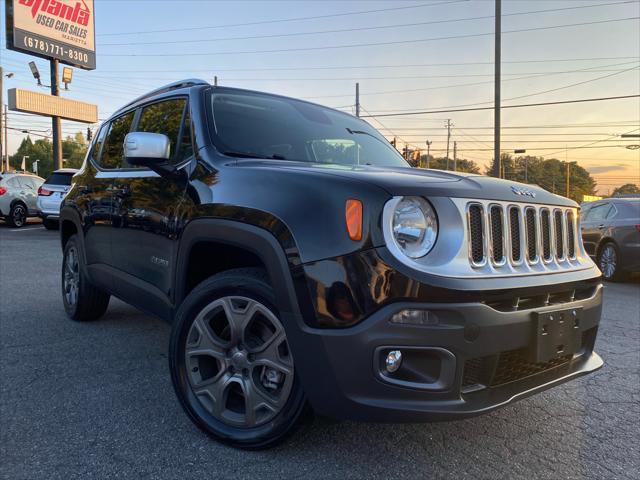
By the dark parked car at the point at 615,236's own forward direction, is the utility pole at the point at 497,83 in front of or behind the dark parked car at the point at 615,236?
in front

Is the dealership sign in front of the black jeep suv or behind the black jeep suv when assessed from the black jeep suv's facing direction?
behind

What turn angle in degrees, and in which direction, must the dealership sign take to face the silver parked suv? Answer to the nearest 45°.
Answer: approximately 45° to its right

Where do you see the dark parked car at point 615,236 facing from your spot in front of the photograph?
facing away from the viewer and to the left of the viewer

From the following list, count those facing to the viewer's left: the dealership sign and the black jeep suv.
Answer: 0

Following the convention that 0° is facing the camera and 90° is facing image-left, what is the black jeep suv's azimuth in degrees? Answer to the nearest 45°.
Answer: approximately 315°

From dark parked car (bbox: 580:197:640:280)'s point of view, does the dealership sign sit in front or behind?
in front

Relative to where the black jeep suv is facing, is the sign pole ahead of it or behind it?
behind

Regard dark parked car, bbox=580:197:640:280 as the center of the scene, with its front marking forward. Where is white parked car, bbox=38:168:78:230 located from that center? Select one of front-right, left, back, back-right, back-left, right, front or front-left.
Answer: front-left

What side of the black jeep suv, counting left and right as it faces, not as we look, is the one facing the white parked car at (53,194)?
back

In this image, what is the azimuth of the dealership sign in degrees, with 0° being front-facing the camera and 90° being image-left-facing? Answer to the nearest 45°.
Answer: approximately 315°

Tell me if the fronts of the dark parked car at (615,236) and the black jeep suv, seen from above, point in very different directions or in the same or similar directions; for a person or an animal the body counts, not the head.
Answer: very different directions
